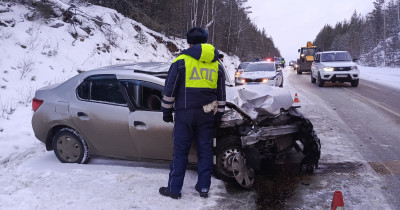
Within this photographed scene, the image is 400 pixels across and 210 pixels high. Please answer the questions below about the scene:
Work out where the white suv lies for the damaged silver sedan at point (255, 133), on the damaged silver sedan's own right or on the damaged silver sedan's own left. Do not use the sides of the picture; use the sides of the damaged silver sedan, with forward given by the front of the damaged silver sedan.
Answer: on the damaged silver sedan's own left

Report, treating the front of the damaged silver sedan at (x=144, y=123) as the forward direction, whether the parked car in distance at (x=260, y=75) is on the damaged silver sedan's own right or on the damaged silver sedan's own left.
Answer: on the damaged silver sedan's own left

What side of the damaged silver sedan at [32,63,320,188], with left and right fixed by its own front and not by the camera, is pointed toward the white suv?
left

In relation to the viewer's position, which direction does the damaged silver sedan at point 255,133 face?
facing the viewer and to the right of the viewer

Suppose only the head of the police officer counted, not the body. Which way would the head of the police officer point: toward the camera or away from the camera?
away from the camera
